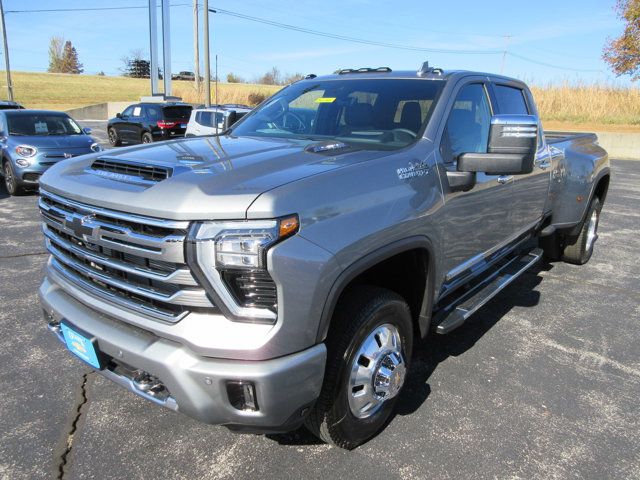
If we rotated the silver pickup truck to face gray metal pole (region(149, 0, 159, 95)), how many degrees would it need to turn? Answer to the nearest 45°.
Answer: approximately 135° to its right

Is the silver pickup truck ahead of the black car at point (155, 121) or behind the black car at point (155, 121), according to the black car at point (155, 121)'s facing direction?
behind

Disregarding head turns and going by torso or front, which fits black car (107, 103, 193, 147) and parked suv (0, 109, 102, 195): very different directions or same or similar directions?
very different directions

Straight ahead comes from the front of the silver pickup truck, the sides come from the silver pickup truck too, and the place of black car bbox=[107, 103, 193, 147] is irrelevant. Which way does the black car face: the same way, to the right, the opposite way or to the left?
to the right

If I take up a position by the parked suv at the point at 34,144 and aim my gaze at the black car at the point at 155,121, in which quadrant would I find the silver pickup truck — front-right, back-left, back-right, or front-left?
back-right

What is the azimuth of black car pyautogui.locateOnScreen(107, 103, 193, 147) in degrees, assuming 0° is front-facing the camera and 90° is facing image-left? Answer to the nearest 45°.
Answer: approximately 135°

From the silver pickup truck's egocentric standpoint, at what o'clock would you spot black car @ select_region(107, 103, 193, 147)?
The black car is roughly at 4 o'clock from the silver pickup truck.

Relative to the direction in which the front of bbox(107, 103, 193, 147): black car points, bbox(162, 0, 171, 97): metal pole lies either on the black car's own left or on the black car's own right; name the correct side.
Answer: on the black car's own right

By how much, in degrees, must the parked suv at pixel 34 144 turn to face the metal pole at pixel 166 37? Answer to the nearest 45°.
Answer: approximately 135° to its left

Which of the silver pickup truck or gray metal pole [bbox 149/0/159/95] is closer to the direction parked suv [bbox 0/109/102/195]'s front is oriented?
the silver pickup truck

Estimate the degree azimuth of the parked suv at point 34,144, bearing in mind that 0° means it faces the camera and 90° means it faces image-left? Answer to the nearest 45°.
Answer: approximately 315°
